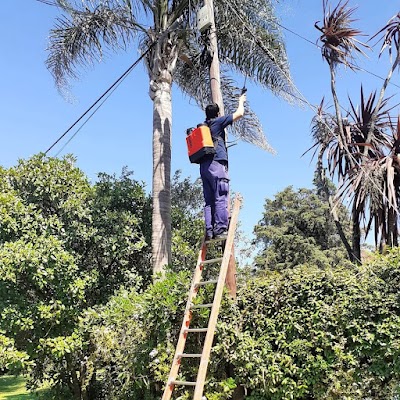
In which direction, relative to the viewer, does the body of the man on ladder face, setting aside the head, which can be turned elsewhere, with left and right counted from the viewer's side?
facing away from the viewer and to the right of the viewer

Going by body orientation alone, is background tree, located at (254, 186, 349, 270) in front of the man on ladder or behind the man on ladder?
in front

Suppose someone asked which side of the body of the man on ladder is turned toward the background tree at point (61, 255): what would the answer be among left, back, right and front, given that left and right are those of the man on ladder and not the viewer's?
left

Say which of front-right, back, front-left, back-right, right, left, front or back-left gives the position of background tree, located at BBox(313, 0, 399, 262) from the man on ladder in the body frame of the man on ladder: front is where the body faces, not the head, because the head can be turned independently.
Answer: front
